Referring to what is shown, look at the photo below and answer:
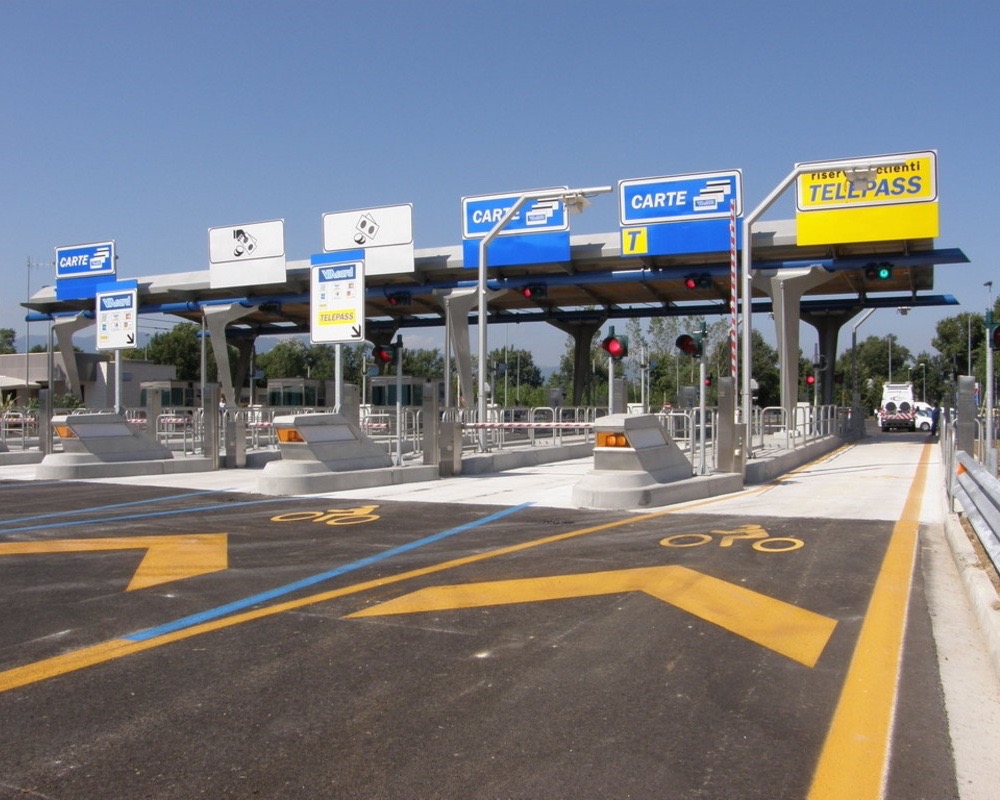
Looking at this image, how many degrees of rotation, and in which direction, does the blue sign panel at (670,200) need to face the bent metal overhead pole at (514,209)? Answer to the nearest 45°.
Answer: approximately 45° to its right

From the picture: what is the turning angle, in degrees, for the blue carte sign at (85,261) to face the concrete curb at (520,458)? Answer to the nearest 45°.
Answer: approximately 90° to its left

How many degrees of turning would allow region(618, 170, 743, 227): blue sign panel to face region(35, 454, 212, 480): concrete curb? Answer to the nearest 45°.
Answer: approximately 45° to its right

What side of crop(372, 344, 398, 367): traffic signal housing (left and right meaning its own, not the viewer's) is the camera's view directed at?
front

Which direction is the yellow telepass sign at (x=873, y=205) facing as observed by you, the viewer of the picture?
facing the viewer

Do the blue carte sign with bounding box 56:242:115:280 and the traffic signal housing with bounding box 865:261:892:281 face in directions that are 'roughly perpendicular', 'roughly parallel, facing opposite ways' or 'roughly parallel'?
roughly parallel

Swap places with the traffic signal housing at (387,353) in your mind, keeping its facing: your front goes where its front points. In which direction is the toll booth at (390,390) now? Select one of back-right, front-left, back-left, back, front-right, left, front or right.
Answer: back

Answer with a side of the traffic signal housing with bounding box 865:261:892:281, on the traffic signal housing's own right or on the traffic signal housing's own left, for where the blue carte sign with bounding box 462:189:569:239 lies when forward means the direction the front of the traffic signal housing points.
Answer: on the traffic signal housing's own right

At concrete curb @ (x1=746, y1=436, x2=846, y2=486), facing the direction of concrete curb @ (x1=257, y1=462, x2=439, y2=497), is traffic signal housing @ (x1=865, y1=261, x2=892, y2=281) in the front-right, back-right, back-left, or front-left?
back-right

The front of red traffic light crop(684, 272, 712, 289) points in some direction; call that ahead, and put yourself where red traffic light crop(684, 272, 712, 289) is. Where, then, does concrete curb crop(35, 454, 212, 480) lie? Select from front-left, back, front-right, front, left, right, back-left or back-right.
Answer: front-right

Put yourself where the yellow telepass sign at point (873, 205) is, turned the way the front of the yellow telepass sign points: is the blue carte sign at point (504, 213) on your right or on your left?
on your right

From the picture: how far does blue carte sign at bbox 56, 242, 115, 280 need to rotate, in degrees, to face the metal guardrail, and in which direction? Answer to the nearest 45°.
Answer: approximately 45° to its left

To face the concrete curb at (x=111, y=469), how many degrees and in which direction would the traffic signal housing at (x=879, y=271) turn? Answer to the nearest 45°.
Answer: approximately 45° to its right

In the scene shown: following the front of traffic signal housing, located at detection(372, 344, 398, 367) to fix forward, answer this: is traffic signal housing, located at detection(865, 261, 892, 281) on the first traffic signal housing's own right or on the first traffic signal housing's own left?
on the first traffic signal housing's own left
